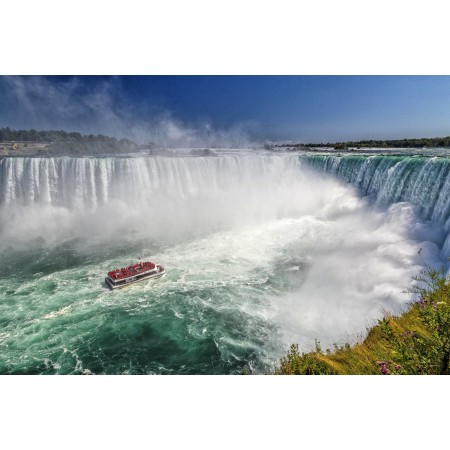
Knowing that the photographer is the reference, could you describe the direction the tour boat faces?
facing away from the viewer and to the right of the viewer
